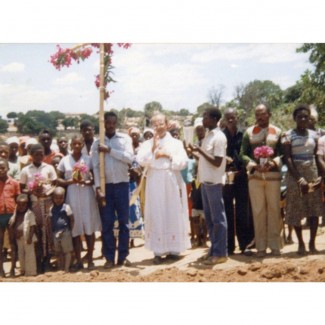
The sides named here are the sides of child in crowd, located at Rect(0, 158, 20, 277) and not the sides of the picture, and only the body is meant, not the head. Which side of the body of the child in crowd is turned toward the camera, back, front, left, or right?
front

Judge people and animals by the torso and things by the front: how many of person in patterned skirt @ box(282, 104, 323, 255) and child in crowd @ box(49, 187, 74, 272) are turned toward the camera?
2

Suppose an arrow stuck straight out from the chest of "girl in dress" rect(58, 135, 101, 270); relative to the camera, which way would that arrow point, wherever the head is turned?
toward the camera

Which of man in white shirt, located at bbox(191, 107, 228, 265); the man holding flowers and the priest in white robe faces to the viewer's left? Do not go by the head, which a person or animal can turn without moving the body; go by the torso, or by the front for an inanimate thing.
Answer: the man in white shirt

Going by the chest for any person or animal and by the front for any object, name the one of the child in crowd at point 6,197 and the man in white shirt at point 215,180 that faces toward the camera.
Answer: the child in crowd

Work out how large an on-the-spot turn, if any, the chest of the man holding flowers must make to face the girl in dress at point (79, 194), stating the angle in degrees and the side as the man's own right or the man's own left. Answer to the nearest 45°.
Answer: approximately 90° to the man's own right

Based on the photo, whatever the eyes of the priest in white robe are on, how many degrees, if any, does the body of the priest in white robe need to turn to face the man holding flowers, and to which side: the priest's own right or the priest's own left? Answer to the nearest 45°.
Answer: approximately 90° to the priest's own left

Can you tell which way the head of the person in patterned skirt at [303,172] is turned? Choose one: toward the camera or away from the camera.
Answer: toward the camera

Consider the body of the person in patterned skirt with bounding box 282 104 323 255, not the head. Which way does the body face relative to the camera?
toward the camera
